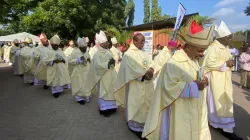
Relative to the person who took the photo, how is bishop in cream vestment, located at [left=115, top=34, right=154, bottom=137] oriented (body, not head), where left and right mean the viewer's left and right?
facing the viewer and to the right of the viewer

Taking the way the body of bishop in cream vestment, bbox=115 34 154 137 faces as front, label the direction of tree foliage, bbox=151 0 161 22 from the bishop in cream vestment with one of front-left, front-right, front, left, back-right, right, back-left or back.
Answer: back-left

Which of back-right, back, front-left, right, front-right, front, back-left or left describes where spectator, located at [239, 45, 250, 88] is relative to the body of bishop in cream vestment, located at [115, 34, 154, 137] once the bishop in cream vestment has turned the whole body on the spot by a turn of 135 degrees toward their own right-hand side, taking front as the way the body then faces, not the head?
back-right

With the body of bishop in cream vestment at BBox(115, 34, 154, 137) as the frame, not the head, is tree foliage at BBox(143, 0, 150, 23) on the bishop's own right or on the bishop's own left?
on the bishop's own left

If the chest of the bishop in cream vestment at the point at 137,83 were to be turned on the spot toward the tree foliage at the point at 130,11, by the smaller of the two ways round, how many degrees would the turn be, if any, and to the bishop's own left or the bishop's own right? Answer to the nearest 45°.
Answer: approximately 135° to the bishop's own left

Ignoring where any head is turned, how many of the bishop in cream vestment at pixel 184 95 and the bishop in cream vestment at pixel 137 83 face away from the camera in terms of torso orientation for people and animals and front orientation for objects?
0
